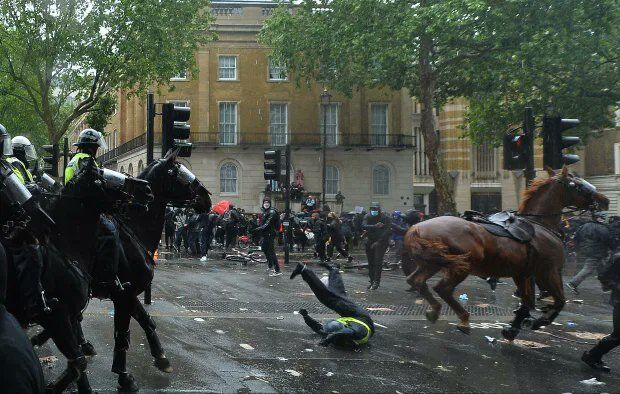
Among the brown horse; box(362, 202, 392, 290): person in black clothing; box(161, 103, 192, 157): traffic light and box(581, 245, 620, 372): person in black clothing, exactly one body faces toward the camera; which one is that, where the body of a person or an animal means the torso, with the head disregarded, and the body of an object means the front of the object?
box(362, 202, 392, 290): person in black clothing

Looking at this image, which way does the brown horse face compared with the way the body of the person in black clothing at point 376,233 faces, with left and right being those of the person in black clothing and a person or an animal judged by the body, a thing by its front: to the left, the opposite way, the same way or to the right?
to the left

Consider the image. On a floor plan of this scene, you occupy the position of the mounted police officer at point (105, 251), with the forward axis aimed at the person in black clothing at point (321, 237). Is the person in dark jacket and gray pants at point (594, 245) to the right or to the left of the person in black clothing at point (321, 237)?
right

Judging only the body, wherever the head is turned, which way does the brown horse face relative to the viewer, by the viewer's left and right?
facing to the right of the viewer

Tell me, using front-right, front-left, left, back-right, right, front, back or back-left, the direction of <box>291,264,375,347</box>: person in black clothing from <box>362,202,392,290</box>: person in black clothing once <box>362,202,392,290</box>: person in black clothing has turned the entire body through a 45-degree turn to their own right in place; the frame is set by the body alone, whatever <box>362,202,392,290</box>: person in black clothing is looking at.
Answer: front-left

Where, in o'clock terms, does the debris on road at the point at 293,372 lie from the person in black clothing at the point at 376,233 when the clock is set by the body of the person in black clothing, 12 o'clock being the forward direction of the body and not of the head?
The debris on road is roughly at 12 o'clock from the person in black clothing.

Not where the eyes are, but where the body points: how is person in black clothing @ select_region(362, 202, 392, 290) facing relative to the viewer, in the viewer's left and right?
facing the viewer

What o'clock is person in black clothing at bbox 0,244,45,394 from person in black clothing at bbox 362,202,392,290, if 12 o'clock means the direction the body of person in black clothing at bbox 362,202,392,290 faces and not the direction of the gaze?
person in black clothing at bbox 0,244,45,394 is roughly at 12 o'clock from person in black clothing at bbox 362,202,392,290.

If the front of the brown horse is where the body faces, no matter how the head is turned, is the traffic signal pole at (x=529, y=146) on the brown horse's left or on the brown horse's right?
on the brown horse's left
